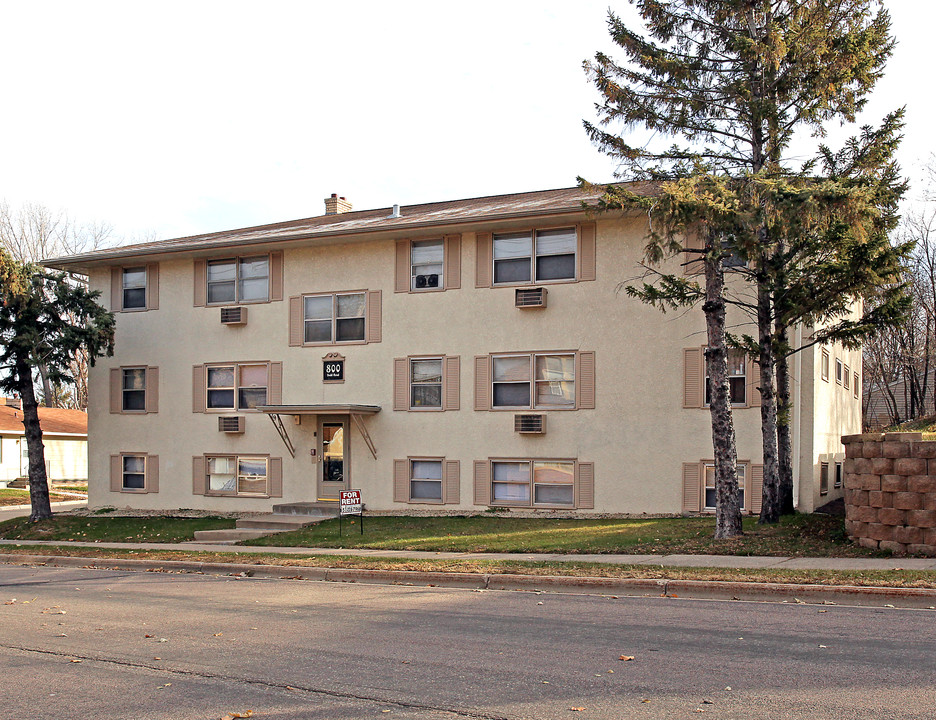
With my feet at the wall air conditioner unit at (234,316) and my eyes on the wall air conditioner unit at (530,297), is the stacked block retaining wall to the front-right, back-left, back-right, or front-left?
front-right

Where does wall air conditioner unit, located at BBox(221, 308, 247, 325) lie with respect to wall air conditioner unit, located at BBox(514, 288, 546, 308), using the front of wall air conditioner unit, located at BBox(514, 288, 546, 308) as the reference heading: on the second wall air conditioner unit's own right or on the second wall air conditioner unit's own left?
on the second wall air conditioner unit's own right

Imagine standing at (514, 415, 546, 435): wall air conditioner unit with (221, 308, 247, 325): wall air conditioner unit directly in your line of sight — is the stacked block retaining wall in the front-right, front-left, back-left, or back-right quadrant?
back-left

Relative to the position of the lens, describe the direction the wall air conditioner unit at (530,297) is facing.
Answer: facing the viewer
